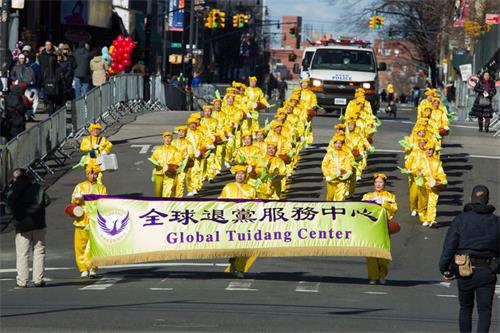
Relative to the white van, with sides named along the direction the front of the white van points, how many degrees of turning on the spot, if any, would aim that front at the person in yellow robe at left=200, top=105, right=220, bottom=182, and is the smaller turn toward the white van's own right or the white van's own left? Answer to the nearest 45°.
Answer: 0° — it already faces them

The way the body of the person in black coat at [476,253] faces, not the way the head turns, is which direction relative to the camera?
away from the camera

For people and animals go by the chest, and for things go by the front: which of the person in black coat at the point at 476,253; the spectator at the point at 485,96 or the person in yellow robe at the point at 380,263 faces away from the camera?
the person in black coat

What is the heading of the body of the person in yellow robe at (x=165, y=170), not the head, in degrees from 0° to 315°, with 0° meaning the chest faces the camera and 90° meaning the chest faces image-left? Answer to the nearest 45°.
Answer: approximately 0°

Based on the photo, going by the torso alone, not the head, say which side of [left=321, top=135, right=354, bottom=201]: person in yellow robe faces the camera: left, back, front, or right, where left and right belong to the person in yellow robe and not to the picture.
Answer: front

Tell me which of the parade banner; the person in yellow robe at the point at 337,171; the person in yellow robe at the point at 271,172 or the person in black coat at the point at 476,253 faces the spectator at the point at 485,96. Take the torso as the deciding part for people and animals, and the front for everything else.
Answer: the person in black coat

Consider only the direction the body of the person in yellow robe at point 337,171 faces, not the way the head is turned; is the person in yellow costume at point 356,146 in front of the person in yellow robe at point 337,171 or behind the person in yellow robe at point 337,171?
behind

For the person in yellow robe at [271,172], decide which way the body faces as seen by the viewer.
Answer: toward the camera

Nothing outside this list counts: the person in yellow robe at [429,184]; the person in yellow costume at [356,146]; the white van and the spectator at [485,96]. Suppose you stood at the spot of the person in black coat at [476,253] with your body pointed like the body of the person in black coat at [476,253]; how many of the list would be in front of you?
4

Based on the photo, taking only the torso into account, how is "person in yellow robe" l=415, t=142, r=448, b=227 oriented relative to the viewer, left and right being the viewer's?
facing the viewer

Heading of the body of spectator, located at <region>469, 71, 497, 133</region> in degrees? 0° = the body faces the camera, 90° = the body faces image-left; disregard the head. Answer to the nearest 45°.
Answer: approximately 0°

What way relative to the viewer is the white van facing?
toward the camera
